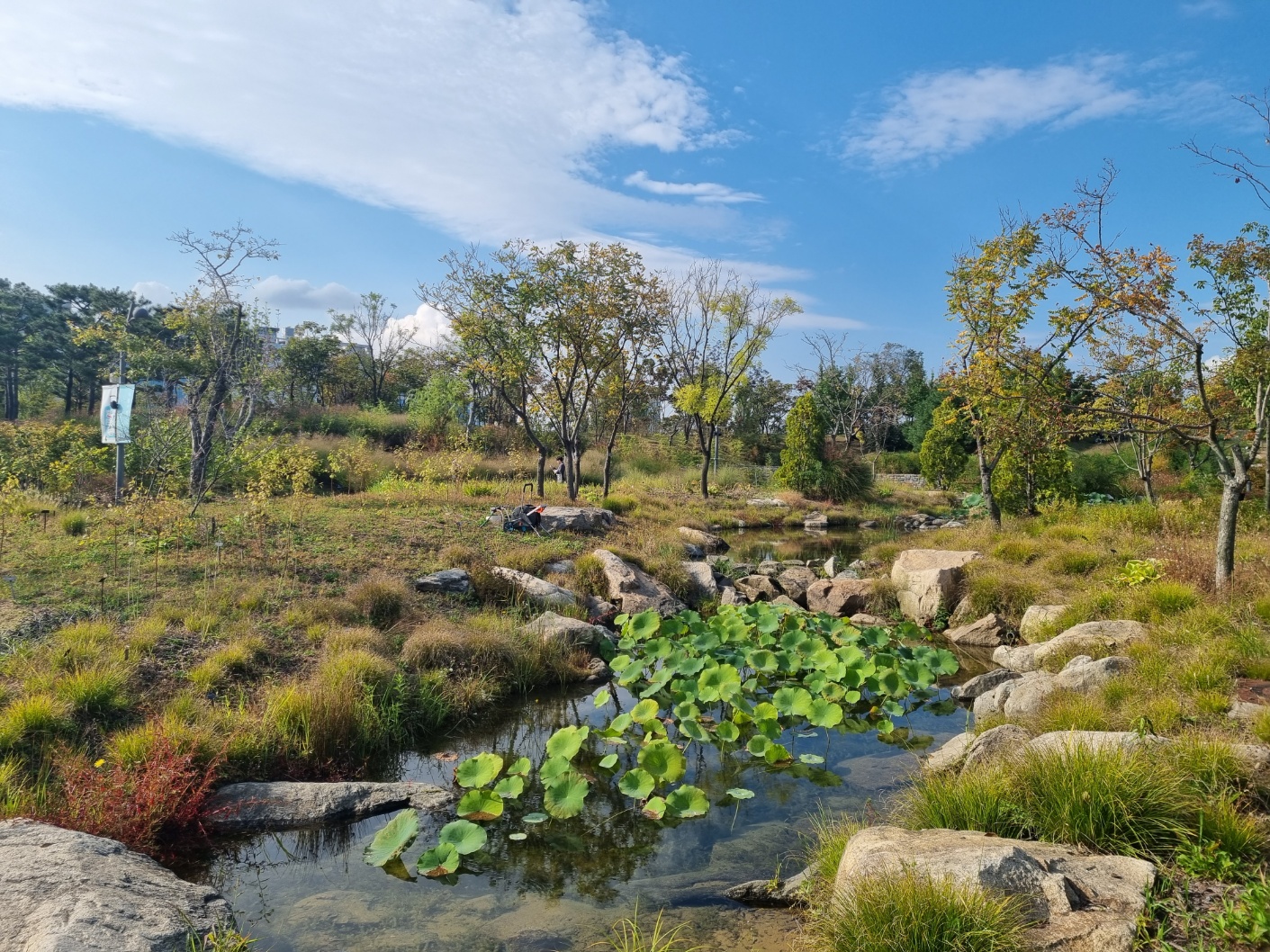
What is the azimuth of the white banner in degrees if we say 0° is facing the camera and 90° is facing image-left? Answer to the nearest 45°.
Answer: approximately 0°

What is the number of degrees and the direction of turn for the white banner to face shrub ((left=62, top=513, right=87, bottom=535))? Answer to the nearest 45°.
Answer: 0° — it already faces it

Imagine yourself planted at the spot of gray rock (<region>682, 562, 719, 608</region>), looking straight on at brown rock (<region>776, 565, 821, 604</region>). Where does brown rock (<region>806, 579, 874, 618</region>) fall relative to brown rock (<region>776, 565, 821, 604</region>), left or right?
right

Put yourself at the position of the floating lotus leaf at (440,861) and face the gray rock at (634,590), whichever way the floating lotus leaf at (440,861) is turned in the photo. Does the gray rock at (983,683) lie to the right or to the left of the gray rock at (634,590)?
right

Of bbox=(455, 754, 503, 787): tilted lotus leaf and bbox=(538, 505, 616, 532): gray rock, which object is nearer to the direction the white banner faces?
the tilted lotus leaf

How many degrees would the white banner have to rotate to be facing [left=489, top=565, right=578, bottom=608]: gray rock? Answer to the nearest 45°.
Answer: approximately 45° to its left

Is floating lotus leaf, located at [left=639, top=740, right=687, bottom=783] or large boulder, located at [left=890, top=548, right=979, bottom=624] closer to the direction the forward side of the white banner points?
the floating lotus leaf
